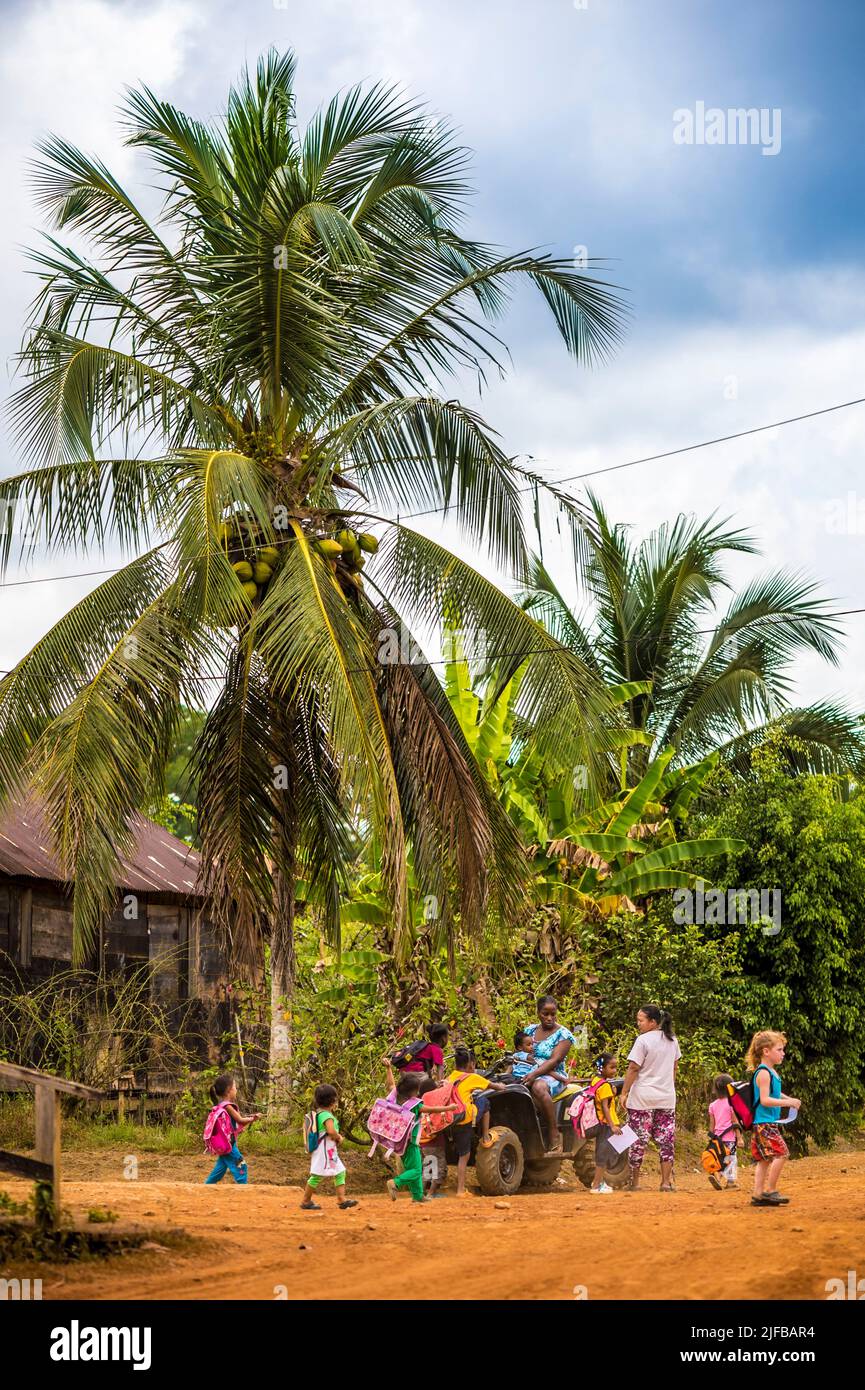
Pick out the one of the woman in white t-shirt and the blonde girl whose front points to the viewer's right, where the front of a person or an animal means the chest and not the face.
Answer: the blonde girl

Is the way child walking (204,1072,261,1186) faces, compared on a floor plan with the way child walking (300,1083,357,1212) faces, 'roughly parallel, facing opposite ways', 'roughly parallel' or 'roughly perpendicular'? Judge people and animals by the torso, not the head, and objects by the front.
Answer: roughly parallel

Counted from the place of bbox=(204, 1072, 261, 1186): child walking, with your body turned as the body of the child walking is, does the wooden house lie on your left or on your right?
on your left

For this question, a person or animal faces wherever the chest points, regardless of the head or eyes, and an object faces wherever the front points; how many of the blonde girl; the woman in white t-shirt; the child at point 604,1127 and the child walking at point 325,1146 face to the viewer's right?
3

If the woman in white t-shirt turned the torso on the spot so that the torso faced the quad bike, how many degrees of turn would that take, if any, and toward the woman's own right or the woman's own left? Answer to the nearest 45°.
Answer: approximately 45° to the woman's own left

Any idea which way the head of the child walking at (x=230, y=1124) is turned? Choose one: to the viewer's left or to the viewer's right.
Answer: to the viewer's right

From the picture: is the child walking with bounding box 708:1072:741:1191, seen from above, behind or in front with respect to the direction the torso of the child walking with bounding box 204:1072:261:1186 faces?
in front

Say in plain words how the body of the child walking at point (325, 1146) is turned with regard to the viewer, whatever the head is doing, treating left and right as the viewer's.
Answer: facing to the right of the viewer

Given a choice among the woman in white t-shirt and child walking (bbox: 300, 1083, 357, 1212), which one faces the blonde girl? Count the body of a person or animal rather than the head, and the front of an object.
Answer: the child walking

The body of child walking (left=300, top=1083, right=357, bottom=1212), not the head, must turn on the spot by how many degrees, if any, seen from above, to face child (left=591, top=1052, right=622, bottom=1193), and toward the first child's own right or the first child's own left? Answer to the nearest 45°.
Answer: approximately 45° to the first child's own left

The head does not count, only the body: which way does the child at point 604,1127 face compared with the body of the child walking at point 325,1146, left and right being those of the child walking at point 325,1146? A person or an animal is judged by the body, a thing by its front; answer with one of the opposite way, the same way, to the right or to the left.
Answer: the same way

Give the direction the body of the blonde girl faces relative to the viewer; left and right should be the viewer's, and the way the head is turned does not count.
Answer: facing to the right of the viewer

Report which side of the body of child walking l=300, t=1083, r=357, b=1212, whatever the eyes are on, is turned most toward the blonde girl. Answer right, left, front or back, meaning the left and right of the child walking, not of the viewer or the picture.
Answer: front
